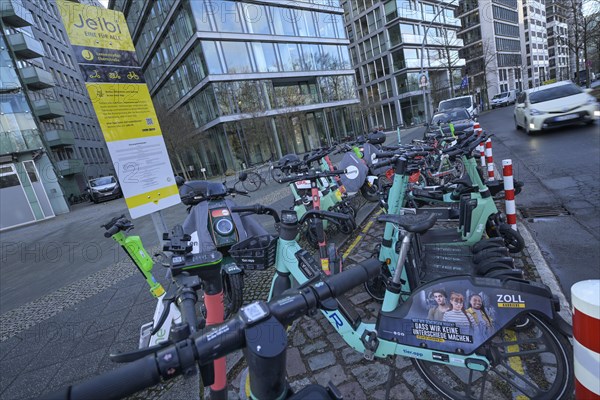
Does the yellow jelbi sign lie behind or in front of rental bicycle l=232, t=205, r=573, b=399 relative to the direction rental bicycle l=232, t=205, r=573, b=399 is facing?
in front

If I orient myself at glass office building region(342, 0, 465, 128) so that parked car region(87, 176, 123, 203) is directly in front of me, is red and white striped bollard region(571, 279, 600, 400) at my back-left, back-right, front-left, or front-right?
front-left

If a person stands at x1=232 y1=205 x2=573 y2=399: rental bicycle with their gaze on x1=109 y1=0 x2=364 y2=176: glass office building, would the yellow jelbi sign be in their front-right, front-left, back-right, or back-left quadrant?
front-left

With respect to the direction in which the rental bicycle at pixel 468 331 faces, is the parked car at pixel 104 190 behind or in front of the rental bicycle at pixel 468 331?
in front

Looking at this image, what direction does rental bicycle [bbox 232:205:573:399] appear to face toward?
to the viewer's left

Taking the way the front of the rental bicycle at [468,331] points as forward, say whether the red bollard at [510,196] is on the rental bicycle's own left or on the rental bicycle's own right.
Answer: on the rental bicycle's own right

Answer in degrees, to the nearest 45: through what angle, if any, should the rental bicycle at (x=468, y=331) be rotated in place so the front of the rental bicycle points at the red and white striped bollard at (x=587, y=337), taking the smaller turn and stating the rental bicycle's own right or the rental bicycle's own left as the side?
approximately 180°

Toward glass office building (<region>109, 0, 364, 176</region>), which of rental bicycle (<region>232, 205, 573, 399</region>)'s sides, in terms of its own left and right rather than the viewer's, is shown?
right

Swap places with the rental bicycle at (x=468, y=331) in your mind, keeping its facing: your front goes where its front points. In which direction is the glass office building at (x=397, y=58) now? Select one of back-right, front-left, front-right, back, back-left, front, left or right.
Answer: right

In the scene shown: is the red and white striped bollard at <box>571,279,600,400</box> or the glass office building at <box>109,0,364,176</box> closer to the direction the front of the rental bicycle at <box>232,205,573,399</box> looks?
the glass office building

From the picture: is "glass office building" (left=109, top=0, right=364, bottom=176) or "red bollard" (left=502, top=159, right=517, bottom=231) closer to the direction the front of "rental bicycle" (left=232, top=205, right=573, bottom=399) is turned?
the glass office building
